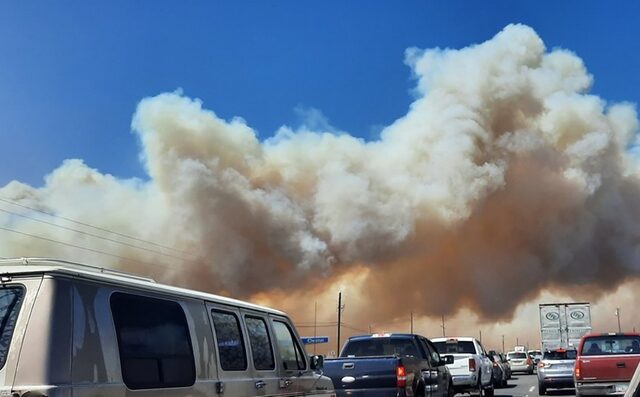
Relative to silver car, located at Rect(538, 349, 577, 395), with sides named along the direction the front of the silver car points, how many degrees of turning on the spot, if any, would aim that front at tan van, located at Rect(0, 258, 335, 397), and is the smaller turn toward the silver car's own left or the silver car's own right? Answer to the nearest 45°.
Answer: approximately 180°

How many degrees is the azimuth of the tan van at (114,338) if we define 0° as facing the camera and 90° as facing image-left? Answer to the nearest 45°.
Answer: approximately 225°

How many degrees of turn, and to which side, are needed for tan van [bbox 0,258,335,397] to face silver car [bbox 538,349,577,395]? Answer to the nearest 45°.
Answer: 0° — it already faces it

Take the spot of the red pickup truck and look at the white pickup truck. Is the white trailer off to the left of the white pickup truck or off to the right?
right

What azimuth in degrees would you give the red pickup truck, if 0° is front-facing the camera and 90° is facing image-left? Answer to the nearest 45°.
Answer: approximately 180°

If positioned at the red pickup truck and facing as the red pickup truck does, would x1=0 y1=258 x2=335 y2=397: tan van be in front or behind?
behind

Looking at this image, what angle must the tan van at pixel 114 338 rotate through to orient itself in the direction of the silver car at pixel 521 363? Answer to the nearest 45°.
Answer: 0° — it already faces it

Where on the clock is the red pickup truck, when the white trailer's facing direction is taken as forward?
The red pickup truck is roughly at 6 o'clock from the white trailer.

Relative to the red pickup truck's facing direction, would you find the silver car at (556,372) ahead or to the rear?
ahead

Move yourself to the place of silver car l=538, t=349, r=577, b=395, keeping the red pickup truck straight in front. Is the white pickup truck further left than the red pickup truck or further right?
right

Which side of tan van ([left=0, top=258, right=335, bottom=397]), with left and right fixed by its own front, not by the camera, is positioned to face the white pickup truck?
front

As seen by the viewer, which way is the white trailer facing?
away from the camera

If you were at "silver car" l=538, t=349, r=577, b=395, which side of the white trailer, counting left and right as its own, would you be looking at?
back

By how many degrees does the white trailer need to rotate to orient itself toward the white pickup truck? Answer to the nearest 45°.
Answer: approximately 180°

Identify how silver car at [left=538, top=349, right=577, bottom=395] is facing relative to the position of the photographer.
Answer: facing away from the viewer
